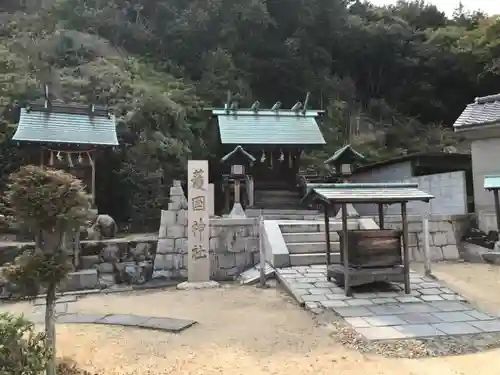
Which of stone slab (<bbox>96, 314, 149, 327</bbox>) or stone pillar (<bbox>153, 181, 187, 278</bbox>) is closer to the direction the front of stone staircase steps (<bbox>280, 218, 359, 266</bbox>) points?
the stone slab

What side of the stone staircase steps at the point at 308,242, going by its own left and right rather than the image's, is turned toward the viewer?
front

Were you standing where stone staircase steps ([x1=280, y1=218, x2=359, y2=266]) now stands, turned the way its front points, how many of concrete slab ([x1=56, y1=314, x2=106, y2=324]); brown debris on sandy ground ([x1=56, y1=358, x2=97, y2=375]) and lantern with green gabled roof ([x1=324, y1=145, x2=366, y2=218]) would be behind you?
1

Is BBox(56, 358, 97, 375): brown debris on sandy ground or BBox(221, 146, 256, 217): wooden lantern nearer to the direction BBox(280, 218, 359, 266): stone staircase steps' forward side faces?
the brown debris on sandy ground

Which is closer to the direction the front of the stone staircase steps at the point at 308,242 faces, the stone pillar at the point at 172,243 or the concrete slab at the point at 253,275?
the concrete slab

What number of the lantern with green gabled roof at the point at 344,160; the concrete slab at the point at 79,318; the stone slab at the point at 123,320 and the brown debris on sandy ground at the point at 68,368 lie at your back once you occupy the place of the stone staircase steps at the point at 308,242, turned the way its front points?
1

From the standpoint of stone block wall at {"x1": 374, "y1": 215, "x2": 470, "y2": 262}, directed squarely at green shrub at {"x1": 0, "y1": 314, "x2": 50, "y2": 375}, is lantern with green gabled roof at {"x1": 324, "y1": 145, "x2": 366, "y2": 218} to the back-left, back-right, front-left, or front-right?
back-right

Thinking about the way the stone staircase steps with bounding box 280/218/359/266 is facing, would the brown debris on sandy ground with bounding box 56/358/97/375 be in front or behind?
in front

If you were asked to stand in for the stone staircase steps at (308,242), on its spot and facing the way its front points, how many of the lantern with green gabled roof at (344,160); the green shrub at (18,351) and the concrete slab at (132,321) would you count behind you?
1

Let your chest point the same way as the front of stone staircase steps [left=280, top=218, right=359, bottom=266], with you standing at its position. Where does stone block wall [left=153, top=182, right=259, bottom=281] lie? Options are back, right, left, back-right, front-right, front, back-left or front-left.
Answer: right

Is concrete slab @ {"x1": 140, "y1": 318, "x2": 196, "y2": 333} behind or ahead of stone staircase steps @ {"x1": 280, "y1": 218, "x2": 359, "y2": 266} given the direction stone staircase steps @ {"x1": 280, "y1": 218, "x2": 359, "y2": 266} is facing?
ahead

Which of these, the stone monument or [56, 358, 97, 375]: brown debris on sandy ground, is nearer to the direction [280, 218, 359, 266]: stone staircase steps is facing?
the brown debris on sandy ground

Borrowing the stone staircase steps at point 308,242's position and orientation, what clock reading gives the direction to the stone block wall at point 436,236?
The stone block wall is roughly at 8 o'clock from the stone staircase steps.

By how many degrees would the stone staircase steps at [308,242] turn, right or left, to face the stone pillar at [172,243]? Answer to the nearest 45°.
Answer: approximately 90° to its right

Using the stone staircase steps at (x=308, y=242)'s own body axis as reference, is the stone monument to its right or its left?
on its right
